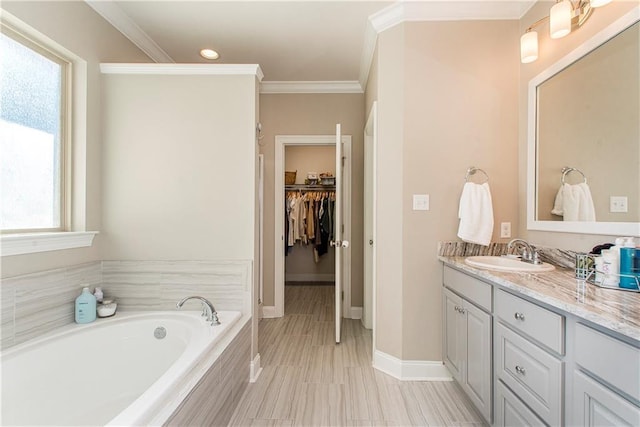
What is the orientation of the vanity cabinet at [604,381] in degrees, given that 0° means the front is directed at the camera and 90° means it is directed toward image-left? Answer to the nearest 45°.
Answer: approximately 45°

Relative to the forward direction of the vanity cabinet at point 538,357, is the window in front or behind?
in front

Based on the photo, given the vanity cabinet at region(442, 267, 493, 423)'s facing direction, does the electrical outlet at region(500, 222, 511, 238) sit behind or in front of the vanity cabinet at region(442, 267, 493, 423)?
behind

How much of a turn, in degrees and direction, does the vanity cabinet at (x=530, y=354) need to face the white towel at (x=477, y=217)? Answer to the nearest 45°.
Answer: approximately 135° to its right

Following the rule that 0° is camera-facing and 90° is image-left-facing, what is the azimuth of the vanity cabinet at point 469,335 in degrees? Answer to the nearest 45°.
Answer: approximately 45°

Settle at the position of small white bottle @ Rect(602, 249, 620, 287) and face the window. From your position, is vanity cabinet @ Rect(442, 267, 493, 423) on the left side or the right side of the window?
right
